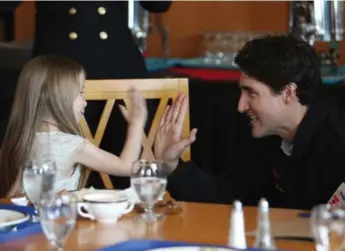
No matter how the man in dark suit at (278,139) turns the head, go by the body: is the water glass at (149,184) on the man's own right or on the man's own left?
on the man's own left

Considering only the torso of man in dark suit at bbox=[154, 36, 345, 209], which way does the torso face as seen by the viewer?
to the viewer's left

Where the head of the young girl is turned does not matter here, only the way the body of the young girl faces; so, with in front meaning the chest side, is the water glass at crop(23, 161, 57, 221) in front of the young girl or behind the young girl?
behind

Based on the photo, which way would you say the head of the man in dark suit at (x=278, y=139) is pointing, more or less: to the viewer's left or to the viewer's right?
to the viewer's left

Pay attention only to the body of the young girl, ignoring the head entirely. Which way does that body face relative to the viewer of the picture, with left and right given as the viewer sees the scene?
facing away from the viewer and to the right of the viewer
